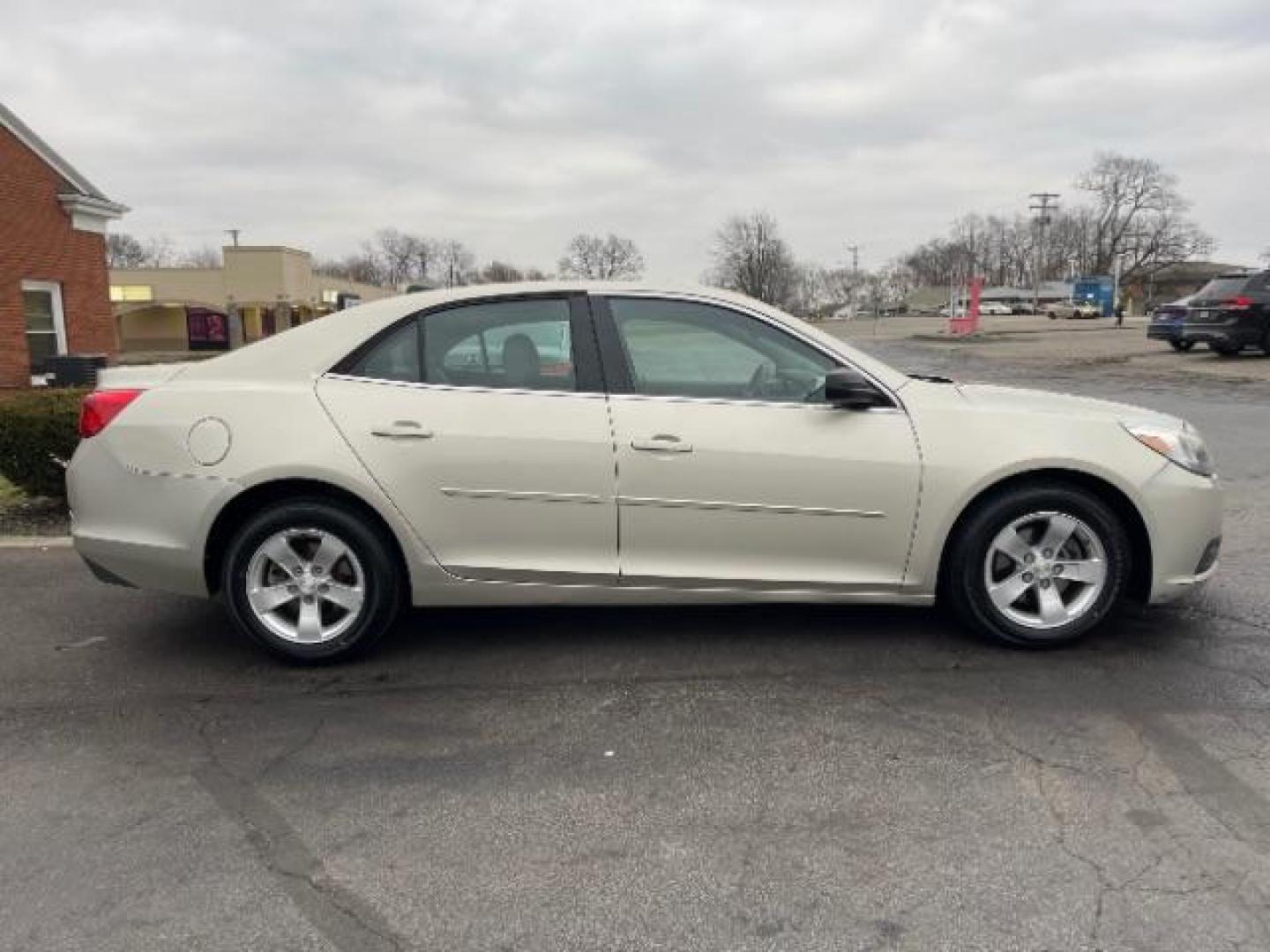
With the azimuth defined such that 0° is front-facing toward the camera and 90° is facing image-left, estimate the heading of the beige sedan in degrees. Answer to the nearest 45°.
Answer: approximately 270°

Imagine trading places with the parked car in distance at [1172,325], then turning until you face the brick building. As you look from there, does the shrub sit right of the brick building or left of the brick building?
left

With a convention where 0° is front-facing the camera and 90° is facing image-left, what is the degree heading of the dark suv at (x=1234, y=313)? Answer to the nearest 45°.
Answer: approximately 225°

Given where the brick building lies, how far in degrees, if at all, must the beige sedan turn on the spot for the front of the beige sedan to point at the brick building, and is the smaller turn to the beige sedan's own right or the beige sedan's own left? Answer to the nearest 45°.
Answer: approximately 135° to the beige sedan's own left

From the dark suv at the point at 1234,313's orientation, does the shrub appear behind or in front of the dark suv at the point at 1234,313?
behind

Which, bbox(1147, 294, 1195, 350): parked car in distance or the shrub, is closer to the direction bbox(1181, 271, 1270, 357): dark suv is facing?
the parked car in distance

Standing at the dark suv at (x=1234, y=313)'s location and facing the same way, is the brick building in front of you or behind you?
behind

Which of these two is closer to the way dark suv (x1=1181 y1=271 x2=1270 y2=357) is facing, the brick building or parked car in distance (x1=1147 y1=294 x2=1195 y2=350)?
the parked car in distance
